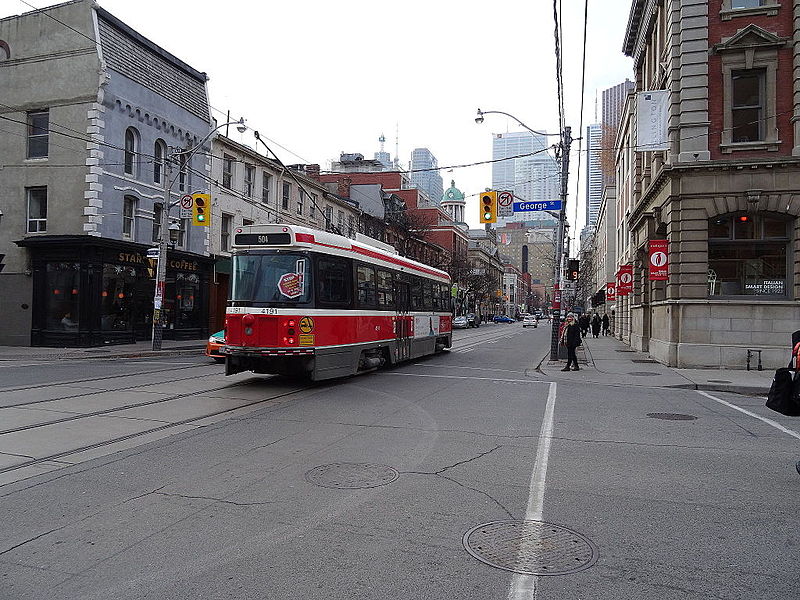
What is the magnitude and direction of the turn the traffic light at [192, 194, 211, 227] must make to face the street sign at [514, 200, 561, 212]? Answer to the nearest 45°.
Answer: approximately 45° to its left

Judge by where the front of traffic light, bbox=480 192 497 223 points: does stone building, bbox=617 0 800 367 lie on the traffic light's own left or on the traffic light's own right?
on the traffic light's own left
